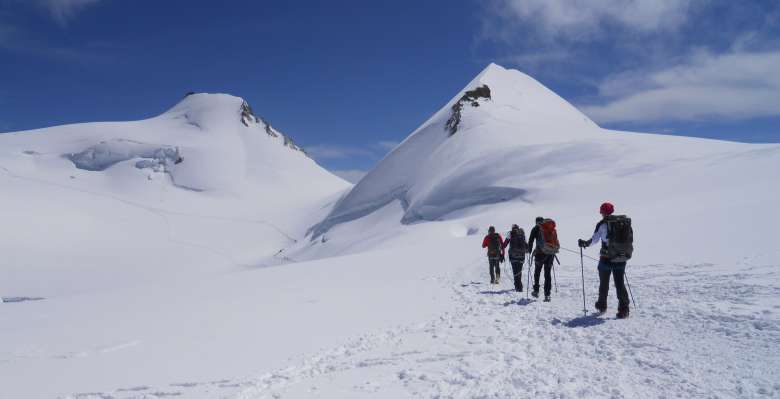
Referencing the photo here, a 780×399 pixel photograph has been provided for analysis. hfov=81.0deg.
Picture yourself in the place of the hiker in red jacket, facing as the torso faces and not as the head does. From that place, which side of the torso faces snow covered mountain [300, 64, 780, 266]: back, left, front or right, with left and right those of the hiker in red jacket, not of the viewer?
front

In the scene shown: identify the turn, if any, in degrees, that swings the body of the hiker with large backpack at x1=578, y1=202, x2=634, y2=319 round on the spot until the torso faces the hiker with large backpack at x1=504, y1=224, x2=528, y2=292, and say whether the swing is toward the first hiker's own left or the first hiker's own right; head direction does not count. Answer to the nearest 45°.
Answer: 0° — they already face them

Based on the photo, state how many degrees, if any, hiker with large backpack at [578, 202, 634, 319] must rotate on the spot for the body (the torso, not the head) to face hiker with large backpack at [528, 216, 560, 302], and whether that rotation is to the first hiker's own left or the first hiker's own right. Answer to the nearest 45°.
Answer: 0° — they already face them

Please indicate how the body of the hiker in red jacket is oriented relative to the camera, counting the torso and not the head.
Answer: away from the camera

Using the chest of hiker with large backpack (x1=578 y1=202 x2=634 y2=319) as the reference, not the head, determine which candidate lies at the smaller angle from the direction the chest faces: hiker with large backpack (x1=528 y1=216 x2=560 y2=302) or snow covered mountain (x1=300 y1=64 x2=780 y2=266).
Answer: the hiker with large backpack

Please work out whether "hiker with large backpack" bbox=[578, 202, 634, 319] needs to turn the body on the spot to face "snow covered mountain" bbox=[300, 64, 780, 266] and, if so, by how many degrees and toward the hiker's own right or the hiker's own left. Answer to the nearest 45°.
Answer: approximately 45° to the hiker's own right

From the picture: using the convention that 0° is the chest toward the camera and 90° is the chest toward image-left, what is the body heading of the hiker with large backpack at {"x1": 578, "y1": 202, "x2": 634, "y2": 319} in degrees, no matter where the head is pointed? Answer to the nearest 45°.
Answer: approximately 135°

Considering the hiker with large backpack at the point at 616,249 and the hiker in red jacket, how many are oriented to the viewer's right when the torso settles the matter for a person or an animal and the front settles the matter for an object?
0

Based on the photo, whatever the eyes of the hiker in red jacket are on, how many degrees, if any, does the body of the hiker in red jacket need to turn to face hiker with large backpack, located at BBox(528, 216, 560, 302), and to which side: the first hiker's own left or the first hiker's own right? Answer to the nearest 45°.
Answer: approximately 135° to the first hiker's own right

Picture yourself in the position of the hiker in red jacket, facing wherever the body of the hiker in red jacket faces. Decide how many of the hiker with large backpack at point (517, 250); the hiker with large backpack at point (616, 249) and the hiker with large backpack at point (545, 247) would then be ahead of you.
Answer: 0

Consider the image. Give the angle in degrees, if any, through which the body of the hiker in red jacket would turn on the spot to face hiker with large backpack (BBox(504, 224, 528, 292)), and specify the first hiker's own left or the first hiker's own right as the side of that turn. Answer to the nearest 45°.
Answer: approximately 135° to the first hiker's own right

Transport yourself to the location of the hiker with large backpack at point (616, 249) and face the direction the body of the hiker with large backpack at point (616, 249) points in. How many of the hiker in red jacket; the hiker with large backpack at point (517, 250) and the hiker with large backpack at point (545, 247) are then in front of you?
3
